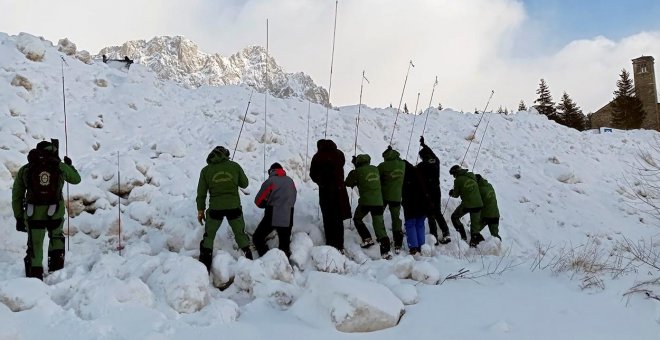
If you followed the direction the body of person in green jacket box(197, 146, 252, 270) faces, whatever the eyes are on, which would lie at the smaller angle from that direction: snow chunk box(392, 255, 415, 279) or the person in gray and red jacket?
the person in gray and red jacket

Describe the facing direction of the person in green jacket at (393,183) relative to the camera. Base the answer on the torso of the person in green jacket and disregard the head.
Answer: away from the camera

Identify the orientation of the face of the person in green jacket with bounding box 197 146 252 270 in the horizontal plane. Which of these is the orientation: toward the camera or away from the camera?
away from the camera

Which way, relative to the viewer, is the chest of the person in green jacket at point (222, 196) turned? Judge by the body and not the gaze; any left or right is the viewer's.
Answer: facing away from the viewer

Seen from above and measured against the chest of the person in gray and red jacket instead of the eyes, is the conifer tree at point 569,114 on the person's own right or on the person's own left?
on the person's own right

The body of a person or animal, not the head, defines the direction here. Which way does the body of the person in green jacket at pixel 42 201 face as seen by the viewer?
away from the camera

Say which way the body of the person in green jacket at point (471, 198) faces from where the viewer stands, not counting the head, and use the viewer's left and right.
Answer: facing away from the viewer and to the left of the viewer

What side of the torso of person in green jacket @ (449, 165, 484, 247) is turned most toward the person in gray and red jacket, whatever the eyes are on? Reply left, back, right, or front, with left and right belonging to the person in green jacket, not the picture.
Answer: left

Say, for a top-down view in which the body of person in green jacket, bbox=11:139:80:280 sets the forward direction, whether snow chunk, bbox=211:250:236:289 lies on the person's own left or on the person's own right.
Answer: on the person's own right

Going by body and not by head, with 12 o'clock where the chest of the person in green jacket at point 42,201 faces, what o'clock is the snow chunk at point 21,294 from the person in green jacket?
The snow chunk is roughly at 6 o'clock from the person in green jacket.

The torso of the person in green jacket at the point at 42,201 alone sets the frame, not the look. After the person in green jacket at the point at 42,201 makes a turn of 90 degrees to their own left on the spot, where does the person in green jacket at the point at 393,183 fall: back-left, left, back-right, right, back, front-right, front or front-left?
back

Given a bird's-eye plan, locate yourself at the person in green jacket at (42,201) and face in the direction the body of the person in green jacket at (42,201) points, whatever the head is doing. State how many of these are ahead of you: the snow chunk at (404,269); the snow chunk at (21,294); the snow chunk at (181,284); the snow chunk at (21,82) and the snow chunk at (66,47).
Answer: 2

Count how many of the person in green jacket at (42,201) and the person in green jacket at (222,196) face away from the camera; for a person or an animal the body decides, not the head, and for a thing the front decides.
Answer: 2

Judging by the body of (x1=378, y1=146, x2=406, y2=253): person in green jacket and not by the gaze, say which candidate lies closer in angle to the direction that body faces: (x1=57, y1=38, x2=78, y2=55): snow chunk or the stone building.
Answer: the stone building
